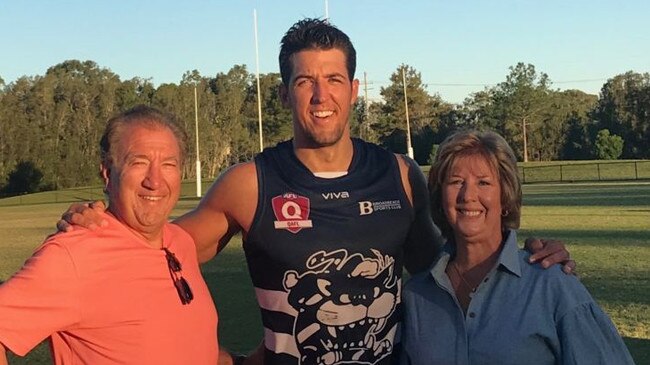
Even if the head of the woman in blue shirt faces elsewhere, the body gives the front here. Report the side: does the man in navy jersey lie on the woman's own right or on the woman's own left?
on the woman's own right

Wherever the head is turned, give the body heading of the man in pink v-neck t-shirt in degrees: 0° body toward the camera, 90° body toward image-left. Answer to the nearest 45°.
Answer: approximately 315°

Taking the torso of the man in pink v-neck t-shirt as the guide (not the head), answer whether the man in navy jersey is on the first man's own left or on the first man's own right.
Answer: on the first man's own left

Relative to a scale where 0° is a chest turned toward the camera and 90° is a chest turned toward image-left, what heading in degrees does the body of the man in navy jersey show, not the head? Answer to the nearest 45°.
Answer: approximately 0°

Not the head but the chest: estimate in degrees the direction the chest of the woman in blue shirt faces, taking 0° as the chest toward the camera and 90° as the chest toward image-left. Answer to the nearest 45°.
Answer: approximately 45°

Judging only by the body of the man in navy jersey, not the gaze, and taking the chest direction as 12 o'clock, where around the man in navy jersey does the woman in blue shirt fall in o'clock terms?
The woman in blue shirt is roughly at 10 o'clock from the man in navy jersey.
